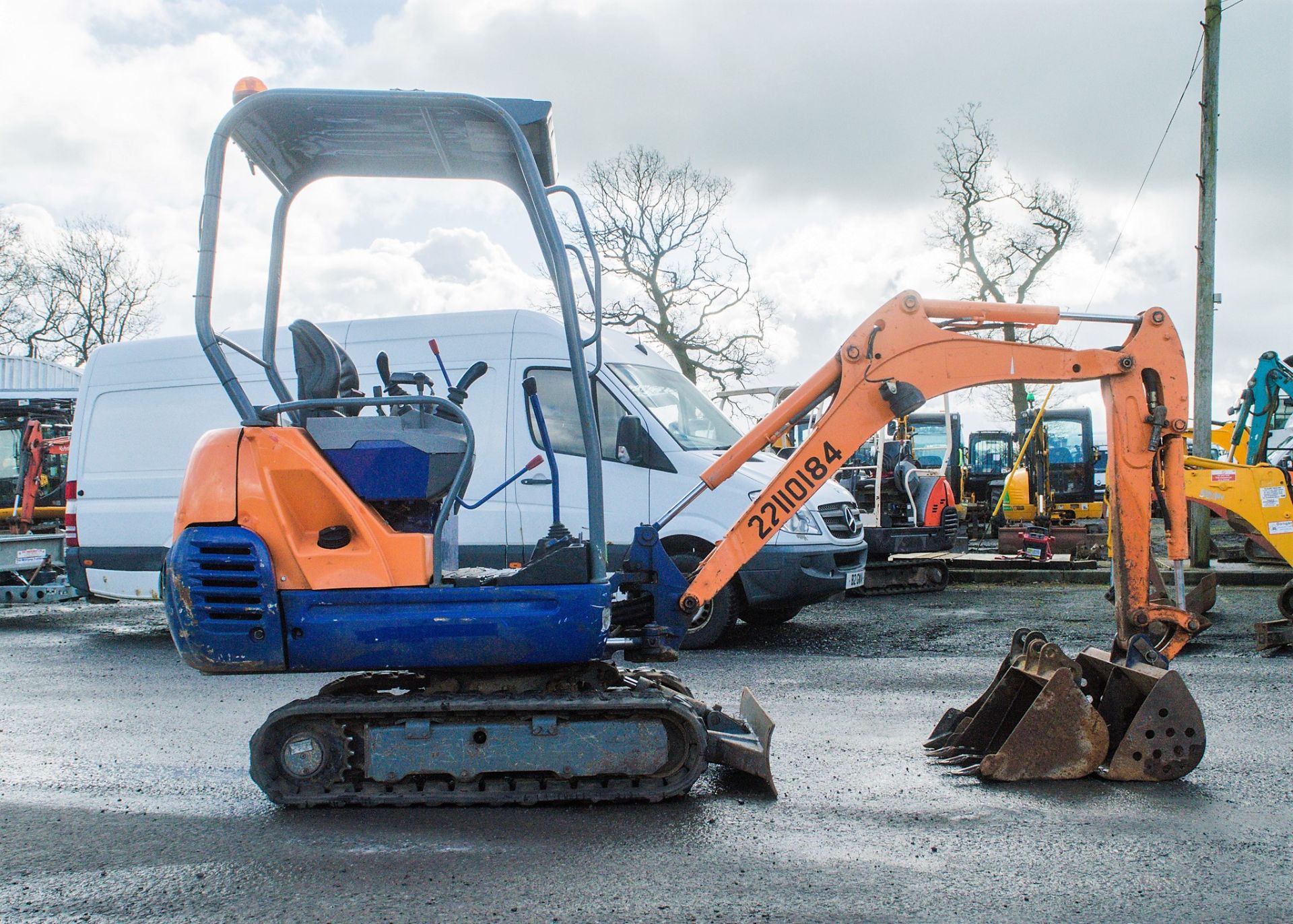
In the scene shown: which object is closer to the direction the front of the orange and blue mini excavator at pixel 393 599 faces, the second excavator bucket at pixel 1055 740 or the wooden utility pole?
the second excavator bucket

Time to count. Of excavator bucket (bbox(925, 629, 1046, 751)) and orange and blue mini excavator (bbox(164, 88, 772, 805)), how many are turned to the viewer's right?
1

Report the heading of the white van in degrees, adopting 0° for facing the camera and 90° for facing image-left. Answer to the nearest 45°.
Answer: approximately 315°

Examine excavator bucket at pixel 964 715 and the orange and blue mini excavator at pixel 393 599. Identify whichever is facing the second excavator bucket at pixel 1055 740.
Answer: the orange and blue mini excavator

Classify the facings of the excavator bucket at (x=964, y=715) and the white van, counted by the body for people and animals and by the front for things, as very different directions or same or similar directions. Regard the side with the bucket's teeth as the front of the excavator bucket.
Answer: very different directions

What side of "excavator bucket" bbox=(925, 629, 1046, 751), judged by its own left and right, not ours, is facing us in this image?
left

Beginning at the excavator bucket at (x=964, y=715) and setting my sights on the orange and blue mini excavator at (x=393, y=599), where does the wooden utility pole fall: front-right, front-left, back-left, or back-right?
back-right

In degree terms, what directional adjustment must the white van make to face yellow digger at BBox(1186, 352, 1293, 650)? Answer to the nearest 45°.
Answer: approximately 45° to its left

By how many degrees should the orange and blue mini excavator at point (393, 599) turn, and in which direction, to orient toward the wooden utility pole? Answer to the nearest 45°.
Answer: approximately 45° to its left

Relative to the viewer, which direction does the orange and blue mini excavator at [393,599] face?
to the viewer's right
